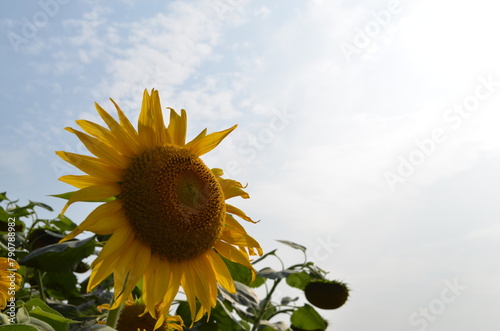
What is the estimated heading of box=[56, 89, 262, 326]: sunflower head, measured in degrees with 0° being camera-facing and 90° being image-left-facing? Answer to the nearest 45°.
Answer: approximately 315°

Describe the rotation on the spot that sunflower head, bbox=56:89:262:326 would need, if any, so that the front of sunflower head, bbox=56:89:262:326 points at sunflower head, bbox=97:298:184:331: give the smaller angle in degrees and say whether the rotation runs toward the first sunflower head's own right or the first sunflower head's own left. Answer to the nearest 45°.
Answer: approximately 135° to the first sunflower head's own left
